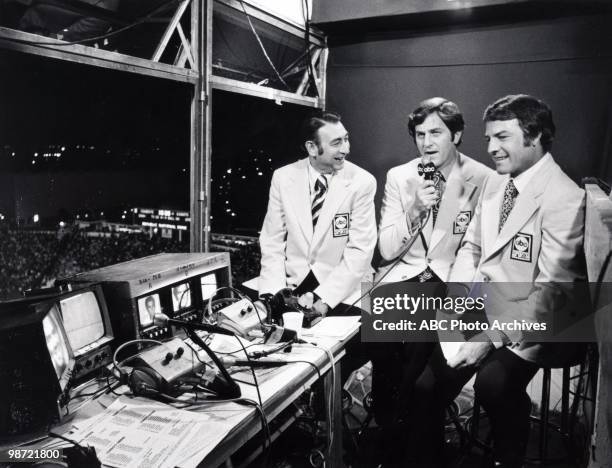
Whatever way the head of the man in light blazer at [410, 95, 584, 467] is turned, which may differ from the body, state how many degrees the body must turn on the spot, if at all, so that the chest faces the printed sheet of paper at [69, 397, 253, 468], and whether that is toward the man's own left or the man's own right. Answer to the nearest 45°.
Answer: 0° — they already face it

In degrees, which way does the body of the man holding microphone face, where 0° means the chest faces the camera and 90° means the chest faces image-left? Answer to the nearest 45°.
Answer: approximately 45°

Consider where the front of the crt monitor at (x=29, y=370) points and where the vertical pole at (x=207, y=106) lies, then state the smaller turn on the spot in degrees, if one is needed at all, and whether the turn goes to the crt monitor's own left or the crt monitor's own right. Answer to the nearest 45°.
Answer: approximately 45° to the crt monitor's own left

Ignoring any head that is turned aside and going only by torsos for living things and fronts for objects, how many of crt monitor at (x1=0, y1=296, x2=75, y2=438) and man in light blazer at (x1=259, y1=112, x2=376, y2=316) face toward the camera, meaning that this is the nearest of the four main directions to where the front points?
1

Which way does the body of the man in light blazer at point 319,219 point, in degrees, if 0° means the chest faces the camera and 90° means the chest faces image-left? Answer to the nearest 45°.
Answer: approximately 0°
